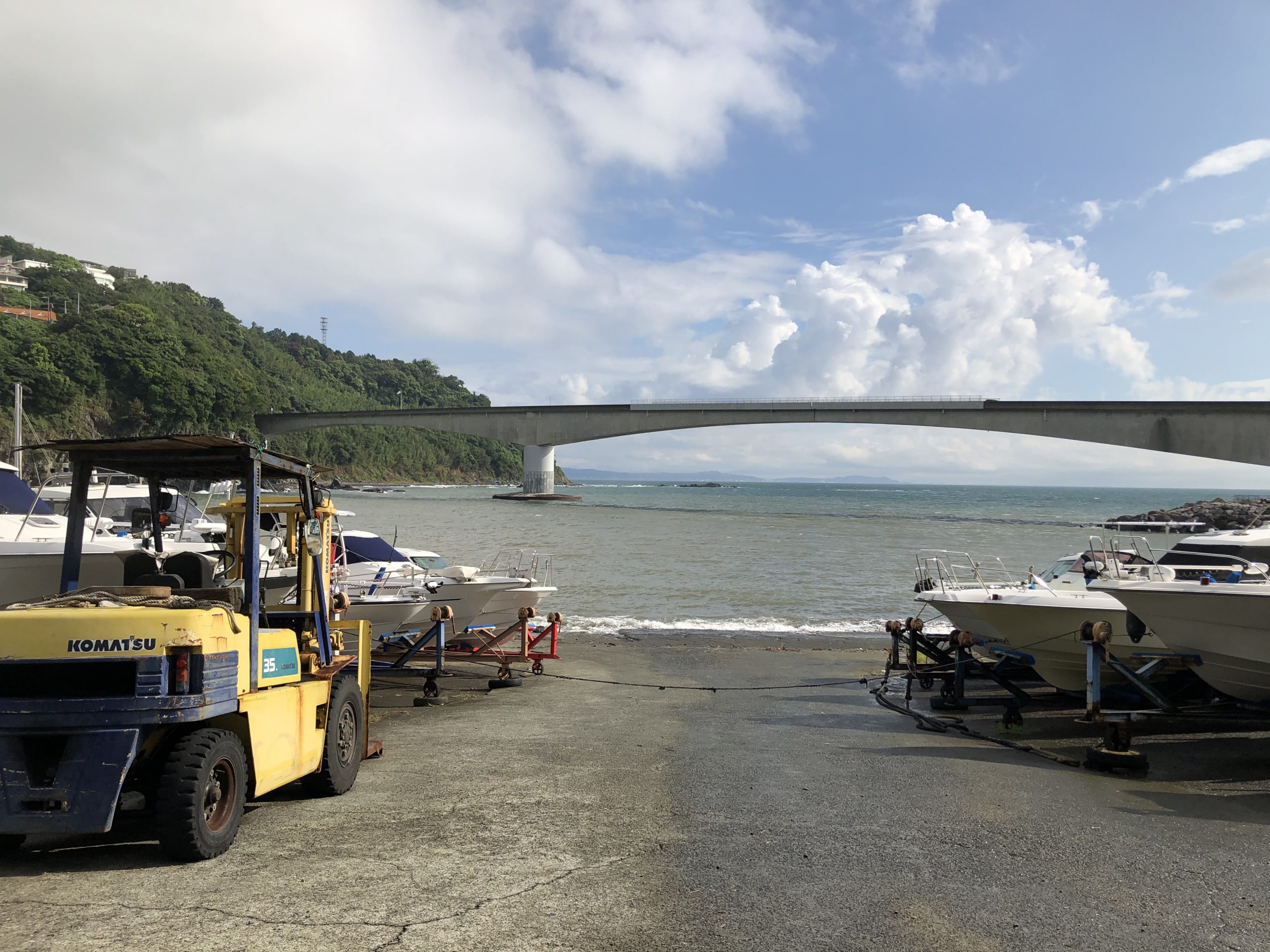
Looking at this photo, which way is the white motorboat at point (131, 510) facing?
to the viewer's right

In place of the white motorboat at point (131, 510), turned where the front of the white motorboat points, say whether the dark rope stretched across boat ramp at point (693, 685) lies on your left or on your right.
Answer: on your right

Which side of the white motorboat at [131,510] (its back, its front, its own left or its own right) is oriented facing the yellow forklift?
right

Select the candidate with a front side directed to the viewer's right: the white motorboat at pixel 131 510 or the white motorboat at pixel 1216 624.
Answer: the white motorboat at pixel 131 510

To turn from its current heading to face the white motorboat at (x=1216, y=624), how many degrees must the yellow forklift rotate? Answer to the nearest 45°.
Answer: approximately 45° to its right

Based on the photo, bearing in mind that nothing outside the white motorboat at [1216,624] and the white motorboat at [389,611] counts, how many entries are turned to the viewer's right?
1

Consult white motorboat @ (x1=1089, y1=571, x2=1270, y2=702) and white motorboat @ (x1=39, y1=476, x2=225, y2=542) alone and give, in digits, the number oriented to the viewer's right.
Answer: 1

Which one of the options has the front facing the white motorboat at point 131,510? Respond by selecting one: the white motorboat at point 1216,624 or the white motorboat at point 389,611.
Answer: the white motorboat at point 1216,624

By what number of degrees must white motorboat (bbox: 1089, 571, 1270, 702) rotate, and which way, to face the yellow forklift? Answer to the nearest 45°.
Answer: approximately 45° to its left

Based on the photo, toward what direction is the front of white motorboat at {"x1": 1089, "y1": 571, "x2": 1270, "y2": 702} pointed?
to the viewer's left

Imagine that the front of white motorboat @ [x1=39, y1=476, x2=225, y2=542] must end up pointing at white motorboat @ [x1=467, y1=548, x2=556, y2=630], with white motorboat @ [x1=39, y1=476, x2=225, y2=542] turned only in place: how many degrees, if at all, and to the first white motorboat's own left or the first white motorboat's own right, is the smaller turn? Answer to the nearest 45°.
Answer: approximately 45° to the first white motorboat's own right

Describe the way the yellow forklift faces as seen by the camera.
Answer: facing away from the viewer and to the right of the viewer

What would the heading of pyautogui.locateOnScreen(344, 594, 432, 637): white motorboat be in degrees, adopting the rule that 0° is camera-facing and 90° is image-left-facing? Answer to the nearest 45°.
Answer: approximately 270°
